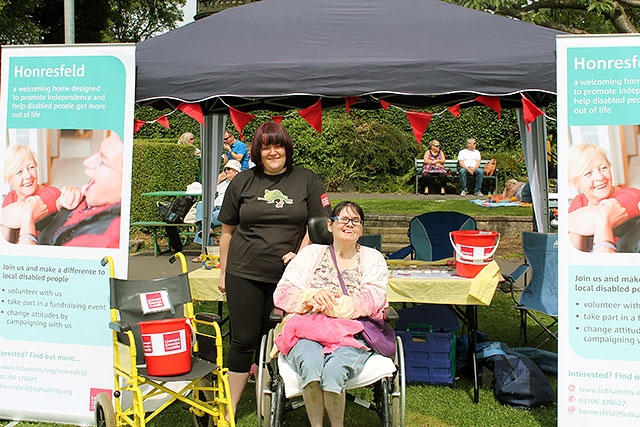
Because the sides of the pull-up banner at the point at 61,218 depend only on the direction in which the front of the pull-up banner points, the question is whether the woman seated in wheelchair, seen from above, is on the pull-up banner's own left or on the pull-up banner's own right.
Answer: on the pull-up banner's own left

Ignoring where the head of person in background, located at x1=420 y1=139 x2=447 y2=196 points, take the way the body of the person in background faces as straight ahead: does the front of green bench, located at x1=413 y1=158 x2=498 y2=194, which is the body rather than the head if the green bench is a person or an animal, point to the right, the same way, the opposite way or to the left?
the same way

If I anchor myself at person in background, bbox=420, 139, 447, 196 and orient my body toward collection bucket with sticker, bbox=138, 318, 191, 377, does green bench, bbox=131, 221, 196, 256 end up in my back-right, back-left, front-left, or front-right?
front-right

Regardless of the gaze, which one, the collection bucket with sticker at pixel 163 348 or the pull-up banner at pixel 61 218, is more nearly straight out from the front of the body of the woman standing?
the collection bucket with sticker

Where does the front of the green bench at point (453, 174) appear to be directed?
toward the camera

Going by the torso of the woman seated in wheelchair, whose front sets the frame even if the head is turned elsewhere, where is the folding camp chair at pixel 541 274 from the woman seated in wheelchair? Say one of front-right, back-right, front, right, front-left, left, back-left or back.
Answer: back-left

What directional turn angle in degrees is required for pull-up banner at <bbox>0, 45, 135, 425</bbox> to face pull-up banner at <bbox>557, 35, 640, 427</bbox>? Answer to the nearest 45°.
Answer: approximately 45° to its left

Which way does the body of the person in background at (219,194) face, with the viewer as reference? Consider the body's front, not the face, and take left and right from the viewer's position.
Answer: facing the viewer and to the left of the viewer

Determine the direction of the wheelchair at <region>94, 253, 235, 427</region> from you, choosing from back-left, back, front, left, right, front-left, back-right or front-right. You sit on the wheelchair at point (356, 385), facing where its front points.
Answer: right

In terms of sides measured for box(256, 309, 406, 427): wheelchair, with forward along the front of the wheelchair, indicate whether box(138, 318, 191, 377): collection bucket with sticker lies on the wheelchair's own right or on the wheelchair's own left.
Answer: on the wheelchair's own right

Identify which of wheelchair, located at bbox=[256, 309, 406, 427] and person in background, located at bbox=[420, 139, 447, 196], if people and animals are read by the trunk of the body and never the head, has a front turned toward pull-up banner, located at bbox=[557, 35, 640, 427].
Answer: the person in background

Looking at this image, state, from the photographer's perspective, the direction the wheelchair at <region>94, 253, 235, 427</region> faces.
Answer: facing the viewer and to the right of the viewer

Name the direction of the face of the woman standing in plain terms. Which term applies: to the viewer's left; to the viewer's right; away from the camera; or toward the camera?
toward the camera

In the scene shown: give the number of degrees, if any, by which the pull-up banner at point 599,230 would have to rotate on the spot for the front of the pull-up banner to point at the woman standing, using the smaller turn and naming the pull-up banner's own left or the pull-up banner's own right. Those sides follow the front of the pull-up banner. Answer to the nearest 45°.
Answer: approximately 90° to the pull-up banner's own right

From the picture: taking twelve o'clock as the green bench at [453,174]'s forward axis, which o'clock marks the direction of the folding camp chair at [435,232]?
The folding camp chair is roughly at 12 o'clock from the green bench.

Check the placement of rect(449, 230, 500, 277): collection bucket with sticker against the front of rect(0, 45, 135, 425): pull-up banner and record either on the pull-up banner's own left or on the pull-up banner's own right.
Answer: on the pull-up banner's own left

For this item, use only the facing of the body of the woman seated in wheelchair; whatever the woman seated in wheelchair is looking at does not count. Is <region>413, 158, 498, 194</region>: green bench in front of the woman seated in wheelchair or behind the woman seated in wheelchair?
behind

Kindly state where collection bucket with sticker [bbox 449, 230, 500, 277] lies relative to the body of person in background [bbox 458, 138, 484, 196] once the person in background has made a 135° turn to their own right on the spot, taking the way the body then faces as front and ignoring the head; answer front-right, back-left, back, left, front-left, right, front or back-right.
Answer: back-left

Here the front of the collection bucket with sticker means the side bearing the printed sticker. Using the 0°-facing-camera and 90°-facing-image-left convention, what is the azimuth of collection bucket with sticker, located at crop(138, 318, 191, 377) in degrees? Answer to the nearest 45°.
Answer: approximately 0°

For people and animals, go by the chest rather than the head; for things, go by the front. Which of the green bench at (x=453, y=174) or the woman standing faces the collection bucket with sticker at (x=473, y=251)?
the green bench

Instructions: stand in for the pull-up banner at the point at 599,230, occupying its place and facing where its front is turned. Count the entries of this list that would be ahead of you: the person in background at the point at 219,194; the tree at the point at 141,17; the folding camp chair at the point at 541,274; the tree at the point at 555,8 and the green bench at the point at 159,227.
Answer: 0

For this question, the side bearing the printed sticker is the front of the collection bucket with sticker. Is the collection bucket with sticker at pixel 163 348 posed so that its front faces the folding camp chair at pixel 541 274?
no
